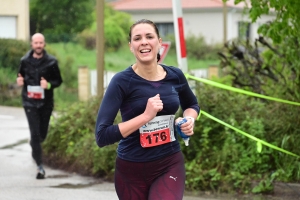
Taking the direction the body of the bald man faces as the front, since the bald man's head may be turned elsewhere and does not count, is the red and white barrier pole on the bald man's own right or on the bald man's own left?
on the bald man's own left

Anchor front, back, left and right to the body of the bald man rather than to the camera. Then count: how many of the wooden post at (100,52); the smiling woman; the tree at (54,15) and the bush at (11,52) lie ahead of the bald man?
1

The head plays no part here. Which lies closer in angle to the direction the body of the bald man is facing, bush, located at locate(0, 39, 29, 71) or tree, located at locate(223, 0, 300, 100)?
the tree

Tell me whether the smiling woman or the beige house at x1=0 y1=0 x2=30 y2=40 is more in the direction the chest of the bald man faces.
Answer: the smiling woman

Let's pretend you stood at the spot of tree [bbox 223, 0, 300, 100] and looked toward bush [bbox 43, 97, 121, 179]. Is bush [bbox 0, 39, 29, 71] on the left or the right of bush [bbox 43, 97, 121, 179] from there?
right

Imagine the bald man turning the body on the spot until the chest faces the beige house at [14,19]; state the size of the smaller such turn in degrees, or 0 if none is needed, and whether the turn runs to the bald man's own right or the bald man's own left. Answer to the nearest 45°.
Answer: approximately 180°

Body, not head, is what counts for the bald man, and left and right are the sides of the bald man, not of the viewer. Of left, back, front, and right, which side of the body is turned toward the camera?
front

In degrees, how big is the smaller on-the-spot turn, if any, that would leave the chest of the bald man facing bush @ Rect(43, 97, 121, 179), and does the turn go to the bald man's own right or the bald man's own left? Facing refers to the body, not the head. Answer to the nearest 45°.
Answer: approximately 135° to the bald man's own left

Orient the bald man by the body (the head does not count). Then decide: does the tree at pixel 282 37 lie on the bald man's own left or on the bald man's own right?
on the bald man's own left

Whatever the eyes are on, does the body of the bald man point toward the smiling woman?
yes

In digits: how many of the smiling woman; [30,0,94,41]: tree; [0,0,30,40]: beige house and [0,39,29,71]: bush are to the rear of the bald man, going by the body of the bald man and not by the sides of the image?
3

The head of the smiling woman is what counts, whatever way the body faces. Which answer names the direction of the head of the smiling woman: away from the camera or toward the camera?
toward the camera

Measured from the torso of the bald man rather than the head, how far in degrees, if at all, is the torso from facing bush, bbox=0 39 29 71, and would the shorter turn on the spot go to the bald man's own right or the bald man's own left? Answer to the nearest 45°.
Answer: approximately 180°

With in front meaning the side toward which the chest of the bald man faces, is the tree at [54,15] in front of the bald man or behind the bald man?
behind

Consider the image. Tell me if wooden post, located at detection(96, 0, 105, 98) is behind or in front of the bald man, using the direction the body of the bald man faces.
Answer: behind
